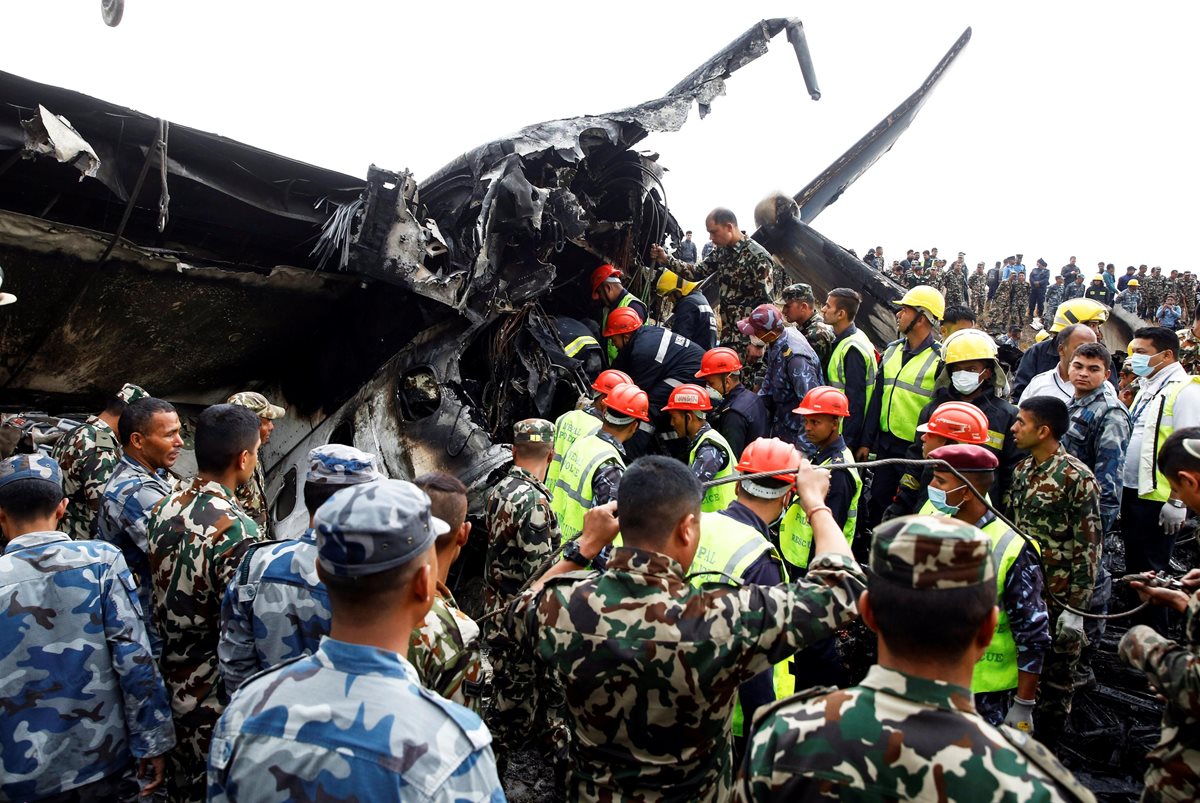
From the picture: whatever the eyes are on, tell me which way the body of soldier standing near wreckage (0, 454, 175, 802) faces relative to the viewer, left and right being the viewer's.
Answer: facing away from the viewer

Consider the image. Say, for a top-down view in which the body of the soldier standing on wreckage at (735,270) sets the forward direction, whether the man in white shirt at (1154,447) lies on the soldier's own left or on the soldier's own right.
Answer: on the soldier's own left

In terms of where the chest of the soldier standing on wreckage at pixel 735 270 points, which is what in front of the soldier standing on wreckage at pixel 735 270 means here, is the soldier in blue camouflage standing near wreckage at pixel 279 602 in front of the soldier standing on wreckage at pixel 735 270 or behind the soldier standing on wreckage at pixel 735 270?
in front

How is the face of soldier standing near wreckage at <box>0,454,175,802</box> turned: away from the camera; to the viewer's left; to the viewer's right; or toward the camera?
away from the camera

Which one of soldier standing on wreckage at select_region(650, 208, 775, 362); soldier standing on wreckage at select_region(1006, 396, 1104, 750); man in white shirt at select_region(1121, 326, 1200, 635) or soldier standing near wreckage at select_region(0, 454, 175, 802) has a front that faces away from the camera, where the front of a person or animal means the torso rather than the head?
soldier standing near wreckage at select_region(0, 454, 175, 802)

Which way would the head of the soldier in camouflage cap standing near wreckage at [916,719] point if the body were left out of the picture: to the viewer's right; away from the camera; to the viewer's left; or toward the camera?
away from the camera

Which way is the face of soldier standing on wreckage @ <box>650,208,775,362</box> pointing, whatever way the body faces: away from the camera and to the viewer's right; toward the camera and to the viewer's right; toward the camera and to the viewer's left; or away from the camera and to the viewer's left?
toward the camera and to the viewer's left

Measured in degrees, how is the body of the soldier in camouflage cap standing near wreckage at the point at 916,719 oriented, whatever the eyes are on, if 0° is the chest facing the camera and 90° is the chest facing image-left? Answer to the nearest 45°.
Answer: approximately 180°

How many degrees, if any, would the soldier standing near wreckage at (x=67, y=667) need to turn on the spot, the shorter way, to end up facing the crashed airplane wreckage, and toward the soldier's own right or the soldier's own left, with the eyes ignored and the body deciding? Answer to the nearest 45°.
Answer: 0° — they already face it

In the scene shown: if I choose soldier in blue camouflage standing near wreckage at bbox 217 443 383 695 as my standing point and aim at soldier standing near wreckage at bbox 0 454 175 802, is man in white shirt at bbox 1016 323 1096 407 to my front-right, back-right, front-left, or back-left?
back-right

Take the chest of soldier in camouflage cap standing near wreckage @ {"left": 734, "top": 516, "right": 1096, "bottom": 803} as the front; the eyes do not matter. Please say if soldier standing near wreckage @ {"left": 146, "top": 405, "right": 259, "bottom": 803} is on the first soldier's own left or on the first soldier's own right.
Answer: on the first soldier's own left

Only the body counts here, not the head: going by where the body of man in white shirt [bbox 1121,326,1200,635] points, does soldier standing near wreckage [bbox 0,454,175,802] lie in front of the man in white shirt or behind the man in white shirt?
in front

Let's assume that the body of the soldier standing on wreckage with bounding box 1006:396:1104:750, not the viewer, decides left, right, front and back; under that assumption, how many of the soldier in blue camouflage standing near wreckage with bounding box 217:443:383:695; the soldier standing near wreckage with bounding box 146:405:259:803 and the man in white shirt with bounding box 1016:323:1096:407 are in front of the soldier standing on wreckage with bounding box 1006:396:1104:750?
2

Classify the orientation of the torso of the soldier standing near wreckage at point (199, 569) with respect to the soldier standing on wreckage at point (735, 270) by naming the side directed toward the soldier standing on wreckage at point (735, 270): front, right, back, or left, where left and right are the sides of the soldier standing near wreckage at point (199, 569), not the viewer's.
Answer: front

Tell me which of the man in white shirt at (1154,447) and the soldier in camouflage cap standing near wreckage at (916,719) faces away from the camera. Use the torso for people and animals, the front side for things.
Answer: the soldier in camouflage cap standing near wreckage

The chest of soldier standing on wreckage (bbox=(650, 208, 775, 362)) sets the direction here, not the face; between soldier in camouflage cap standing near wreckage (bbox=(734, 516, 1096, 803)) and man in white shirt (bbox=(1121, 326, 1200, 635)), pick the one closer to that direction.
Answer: the soldier in camouflage cap standing near wreckage
